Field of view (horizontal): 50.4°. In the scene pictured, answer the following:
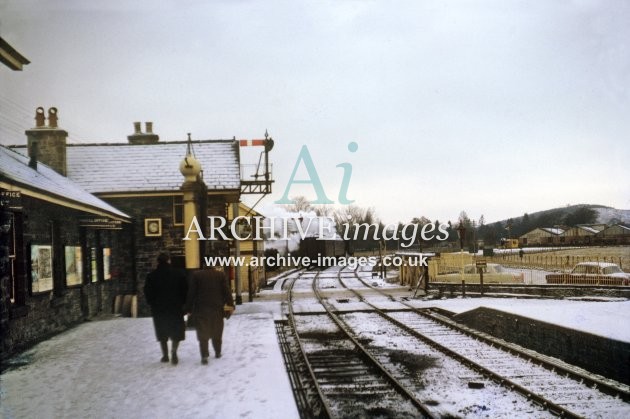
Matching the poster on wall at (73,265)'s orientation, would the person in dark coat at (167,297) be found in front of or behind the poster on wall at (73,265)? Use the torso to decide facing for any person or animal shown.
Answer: in front

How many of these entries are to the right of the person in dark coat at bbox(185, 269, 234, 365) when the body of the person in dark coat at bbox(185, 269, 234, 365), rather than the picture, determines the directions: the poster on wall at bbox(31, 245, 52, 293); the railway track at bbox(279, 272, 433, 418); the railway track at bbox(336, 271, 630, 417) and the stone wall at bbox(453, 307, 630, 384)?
3

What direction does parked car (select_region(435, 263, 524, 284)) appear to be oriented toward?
to the viewer's left

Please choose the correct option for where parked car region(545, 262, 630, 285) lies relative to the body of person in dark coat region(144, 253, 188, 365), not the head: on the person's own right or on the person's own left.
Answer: on the person's own right

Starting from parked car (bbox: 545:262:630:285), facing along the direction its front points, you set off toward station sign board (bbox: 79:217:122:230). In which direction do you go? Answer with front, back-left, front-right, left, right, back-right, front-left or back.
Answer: front-left

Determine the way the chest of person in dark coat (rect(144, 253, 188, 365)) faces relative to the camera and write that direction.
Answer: away from the camera

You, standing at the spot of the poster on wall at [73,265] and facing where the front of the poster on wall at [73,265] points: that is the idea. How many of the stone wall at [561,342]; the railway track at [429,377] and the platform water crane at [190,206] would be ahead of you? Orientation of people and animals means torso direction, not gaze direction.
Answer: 3

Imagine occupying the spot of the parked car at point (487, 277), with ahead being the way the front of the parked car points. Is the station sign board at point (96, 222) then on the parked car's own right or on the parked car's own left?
on the parked car's own left

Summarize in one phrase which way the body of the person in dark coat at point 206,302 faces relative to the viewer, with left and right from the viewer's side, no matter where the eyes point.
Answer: facing away from the viewer

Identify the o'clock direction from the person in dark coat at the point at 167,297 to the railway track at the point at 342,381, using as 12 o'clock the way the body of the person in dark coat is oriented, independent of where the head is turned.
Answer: The railway track is roughly at 3 o'clock from the person in dark coat.
